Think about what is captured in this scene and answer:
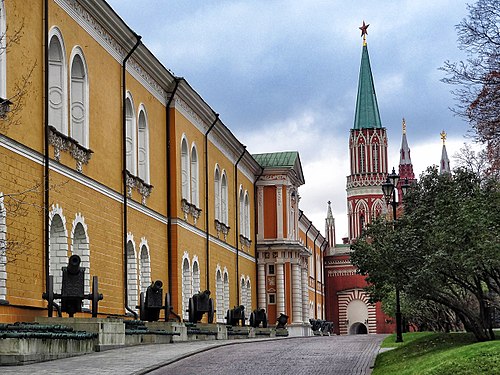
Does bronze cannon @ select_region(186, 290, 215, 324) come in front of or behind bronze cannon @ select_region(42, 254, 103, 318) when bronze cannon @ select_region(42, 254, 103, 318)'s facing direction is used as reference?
behind

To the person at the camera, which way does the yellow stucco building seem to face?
facing the viewer and to the right of the viewer

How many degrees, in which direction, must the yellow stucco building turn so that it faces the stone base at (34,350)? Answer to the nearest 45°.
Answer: approximately 45° to its right

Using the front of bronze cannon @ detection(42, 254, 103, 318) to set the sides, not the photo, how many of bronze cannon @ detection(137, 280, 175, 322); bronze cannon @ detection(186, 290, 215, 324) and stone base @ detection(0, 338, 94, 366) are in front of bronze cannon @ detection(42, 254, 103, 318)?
1

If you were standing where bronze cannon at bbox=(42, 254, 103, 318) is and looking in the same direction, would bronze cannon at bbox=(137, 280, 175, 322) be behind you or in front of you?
behind

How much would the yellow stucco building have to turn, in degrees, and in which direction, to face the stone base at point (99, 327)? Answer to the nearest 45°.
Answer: approximately 45° to its right
